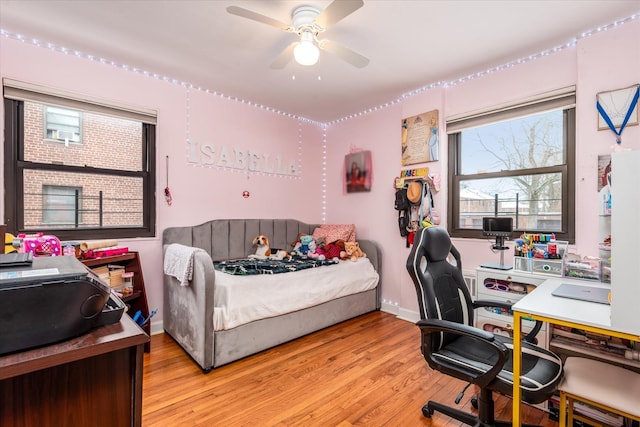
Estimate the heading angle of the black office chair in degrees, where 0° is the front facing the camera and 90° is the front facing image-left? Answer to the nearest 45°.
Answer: approximately 315°

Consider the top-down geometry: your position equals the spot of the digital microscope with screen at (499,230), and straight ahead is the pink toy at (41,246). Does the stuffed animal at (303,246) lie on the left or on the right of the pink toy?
right

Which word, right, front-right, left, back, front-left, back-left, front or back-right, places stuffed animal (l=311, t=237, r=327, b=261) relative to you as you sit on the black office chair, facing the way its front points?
back

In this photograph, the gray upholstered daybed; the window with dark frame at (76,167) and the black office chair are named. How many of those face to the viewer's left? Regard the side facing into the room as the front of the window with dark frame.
0

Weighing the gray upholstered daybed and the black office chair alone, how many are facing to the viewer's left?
0

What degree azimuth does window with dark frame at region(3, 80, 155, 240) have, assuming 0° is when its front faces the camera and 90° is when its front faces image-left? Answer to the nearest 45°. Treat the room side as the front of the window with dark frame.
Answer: approximately 315°

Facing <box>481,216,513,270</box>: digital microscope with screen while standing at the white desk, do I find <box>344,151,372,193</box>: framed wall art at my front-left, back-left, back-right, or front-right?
front-left

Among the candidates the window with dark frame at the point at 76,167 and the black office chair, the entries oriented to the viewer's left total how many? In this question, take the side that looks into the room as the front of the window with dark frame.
0

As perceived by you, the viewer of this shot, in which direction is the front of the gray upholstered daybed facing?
facing the viewer and to the right of the viewer

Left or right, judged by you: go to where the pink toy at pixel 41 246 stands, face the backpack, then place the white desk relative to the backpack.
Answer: right
